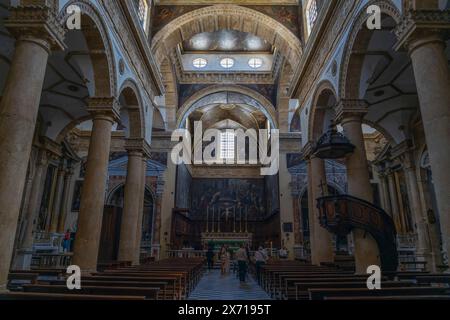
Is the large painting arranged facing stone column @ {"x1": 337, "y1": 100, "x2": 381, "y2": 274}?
yes

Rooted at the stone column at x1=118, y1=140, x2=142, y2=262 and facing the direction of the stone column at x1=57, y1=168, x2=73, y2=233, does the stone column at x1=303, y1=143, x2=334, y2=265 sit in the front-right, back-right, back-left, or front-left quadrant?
back-right

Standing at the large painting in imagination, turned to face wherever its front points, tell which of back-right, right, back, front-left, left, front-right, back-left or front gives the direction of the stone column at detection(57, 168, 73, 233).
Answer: front-right

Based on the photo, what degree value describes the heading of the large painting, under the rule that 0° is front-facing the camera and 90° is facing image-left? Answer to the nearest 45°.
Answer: approximately 0°

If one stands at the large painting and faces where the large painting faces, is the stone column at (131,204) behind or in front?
in front

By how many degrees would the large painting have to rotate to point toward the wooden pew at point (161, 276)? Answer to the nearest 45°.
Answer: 0° — it already faces it

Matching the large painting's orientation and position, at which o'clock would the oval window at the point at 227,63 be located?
The oval window is roughly at 12 o'clock from the large painting.

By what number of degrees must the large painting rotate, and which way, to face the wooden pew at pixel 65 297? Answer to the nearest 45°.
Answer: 0° — it already faces it

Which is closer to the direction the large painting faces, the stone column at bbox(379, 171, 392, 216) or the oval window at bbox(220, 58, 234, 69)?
the oval window

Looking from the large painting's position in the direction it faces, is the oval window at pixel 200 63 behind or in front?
in front

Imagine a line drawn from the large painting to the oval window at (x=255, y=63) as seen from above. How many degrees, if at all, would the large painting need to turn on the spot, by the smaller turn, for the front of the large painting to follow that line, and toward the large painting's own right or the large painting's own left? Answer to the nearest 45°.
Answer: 0° — it already faces it

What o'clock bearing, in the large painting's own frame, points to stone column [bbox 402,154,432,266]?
The stone column is roughly at 11 o'clock from the large painting.

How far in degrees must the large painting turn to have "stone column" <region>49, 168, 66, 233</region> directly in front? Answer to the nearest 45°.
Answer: approximately 45° to its right

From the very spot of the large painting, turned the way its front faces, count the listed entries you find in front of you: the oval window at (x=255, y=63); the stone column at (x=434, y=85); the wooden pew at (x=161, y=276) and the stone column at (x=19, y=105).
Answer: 4

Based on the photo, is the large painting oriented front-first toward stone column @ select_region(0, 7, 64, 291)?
yes

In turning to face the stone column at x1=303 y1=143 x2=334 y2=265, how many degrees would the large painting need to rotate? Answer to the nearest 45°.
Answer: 0° — it already faces it

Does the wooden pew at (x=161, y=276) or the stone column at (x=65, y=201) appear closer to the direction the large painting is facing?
the wooden pew
